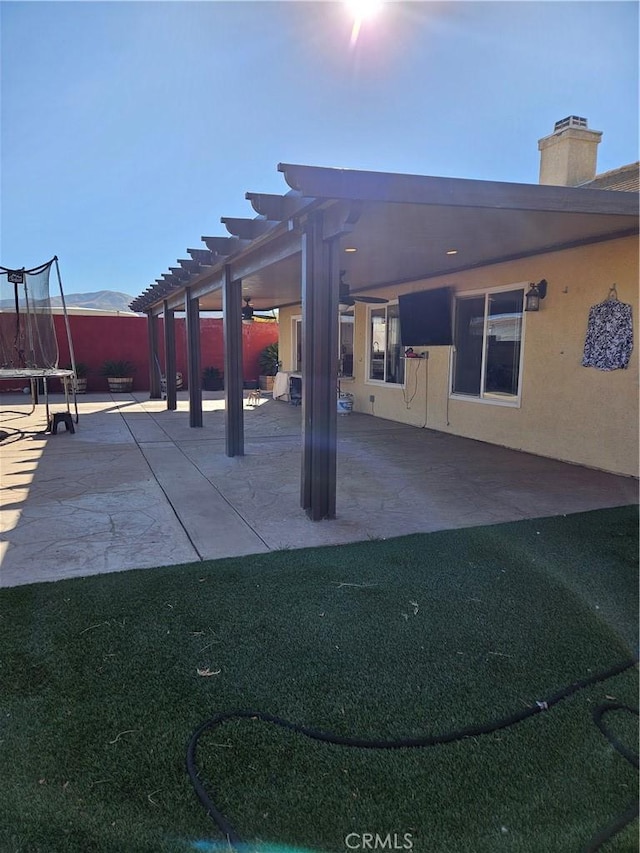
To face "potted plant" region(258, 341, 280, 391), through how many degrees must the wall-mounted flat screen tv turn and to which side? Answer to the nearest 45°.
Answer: approximately 90° to its right

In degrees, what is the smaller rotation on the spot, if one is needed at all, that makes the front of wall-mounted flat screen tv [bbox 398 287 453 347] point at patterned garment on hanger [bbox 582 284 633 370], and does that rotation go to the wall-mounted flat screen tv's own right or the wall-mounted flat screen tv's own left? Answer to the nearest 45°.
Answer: approximately 90° to the wall-mounted flat screen tv's own left

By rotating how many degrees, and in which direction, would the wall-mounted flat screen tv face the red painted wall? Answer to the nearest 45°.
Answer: approximately 90° to its right

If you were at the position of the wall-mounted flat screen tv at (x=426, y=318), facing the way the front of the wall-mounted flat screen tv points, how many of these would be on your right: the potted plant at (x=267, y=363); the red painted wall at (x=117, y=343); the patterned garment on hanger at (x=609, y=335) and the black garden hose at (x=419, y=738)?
2

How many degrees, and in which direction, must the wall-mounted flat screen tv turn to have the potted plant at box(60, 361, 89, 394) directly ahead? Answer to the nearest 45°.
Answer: approximately 90° to its right

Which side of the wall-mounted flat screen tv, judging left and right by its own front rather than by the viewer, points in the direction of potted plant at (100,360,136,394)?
right

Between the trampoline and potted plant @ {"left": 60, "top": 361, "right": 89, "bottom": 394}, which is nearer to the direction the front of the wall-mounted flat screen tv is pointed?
the trampoline

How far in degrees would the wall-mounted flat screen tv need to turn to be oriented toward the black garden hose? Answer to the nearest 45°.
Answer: approximately 45° to its left

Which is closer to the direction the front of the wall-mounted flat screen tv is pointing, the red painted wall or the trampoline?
the trampoline

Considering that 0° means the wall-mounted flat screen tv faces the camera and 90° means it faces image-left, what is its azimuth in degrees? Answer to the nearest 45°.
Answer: approximately 45°

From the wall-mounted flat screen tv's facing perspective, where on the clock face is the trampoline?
The trampoline is roughly at 1 o'clock from the wall-mounted flat screen tv.
